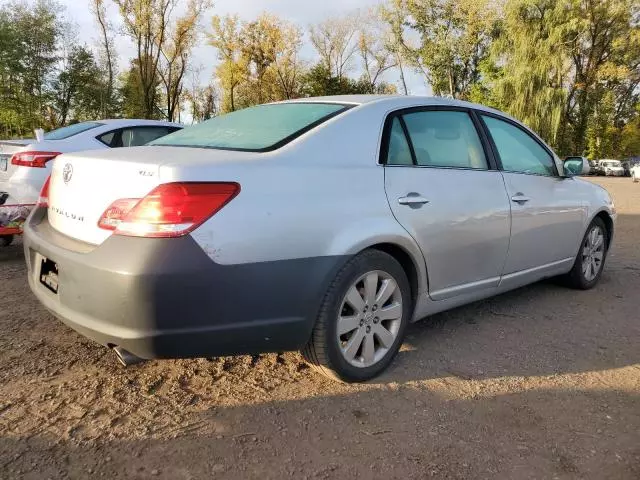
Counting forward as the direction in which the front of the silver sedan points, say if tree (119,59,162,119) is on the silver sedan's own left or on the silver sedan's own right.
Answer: on the silver sedan's own left

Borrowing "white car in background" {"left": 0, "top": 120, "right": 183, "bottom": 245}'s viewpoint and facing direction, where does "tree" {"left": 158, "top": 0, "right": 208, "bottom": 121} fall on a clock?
The tree is roughly at 11 o'clock from the white car in background.

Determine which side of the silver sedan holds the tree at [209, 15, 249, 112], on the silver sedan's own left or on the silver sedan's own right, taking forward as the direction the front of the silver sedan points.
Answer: on the silver sedan's own left

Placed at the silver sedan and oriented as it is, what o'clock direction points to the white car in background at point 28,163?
The white car in background is roughly at 9 o'clock from the silver sedan.

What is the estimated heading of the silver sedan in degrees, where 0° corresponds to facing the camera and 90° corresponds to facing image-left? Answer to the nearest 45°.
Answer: approximately 225°

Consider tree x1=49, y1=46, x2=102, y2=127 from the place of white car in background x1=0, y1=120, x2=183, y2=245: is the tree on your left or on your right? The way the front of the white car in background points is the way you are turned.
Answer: on your left

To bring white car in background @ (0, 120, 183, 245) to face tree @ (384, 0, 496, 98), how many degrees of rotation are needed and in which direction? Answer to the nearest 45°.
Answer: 0° — it already faces it

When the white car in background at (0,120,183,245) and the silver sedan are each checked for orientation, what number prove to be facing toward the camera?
0

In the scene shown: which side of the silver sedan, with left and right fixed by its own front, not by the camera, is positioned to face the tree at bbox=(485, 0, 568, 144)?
front

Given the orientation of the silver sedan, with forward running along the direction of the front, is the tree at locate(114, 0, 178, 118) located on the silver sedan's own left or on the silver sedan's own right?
on the silver sedan's own left

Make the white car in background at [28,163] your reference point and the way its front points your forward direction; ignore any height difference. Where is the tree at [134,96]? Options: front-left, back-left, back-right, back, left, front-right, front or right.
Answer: front-left

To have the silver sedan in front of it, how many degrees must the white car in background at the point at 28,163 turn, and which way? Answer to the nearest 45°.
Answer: approximately 135° to its right

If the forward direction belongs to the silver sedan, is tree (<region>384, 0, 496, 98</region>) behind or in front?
in front

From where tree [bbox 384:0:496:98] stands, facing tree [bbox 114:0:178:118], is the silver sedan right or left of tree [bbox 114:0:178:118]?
left

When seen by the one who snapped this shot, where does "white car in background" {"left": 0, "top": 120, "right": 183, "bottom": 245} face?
facing away from the viewer and to the right of the viewer
